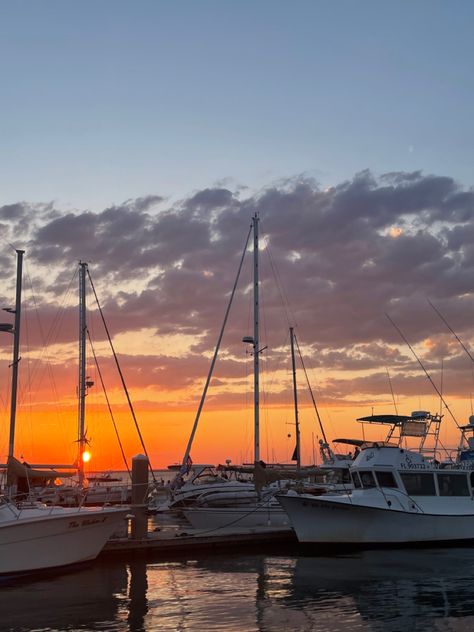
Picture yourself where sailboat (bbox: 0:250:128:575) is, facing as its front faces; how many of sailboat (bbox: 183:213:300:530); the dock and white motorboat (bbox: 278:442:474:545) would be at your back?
0

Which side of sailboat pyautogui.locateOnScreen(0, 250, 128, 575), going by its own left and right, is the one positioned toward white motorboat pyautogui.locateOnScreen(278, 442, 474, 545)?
front

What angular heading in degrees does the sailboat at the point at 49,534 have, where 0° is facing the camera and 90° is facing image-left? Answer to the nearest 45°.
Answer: approximately 270°

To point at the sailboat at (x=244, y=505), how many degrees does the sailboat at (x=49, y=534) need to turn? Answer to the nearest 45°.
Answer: approximately 45° to its left

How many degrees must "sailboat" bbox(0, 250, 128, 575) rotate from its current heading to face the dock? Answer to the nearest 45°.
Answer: approximately 45° to its left
